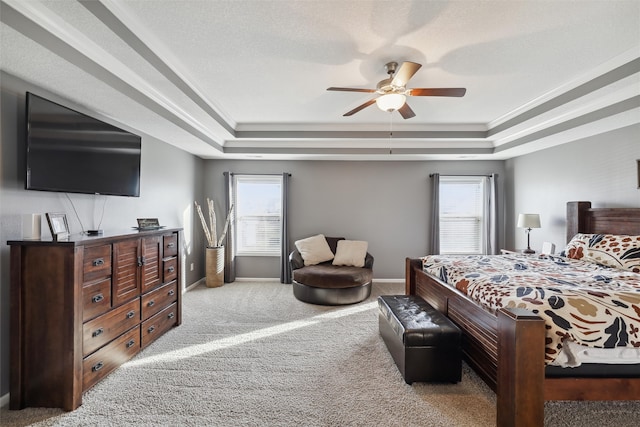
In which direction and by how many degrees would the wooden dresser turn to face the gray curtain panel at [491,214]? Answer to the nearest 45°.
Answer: approximately 45° to its left

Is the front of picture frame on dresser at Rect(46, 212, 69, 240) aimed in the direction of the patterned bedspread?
yes

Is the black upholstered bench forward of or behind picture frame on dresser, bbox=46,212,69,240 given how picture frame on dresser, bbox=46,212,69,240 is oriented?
forward

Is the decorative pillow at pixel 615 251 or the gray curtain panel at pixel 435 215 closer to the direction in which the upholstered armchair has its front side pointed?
the decorative pillow

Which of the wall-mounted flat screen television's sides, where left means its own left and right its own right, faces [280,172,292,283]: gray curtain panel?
left

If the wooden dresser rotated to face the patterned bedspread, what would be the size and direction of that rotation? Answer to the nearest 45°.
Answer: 0° — it already faces it

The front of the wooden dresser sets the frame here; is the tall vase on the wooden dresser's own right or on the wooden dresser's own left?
on the wooden dresser's own left

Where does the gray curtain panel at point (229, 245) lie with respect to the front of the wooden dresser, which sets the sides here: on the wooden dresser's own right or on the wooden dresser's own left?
on the wooden dresser's own left

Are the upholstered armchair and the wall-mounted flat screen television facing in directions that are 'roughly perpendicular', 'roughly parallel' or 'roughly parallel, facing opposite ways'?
roughly perpendicular

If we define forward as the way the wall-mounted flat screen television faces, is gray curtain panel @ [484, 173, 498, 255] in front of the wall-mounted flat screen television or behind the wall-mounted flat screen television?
in front

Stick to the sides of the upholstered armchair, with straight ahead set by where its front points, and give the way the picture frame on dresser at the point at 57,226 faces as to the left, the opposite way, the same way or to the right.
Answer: to the left

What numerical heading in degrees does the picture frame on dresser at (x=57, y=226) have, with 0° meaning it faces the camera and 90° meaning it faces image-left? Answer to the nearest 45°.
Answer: approximately 315°

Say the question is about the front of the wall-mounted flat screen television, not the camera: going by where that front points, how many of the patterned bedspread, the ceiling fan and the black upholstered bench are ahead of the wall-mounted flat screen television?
3

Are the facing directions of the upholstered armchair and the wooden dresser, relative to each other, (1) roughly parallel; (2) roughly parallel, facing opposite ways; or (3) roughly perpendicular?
roughly perpendicular

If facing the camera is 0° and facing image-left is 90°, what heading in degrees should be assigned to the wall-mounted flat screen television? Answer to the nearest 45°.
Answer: approximately 315°
